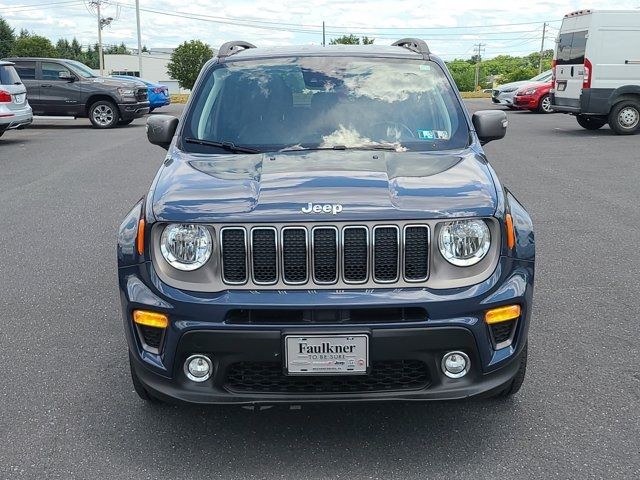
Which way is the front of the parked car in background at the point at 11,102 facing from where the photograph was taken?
facing away from the viewer and to the left of the viewer

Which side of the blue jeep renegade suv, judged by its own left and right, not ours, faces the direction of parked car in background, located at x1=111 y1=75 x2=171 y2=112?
back

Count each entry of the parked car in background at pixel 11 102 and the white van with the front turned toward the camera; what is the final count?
0

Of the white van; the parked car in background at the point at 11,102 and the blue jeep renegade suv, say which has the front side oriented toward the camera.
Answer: the blue jeep renegade suv

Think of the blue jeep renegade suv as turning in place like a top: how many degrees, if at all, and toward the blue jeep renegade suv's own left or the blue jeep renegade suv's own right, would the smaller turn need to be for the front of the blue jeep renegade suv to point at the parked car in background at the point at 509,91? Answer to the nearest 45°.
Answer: approximately 180°

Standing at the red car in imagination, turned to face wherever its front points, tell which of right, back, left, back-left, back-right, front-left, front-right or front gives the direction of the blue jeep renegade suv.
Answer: front-left

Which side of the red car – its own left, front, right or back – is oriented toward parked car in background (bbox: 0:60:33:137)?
front

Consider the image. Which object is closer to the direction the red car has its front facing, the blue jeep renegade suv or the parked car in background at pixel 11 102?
the parked car in background

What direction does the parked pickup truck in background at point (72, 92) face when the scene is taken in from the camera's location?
facing the viewer and to the right of the viewer

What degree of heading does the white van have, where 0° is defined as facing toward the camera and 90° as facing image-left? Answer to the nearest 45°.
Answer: approximately 225°

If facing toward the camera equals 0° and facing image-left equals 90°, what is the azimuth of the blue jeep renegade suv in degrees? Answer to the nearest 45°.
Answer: approximately 0°

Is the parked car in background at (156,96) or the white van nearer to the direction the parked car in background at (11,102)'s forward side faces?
the parked car in background

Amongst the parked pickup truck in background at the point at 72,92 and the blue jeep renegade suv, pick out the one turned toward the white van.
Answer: the parked pickup truck in background
